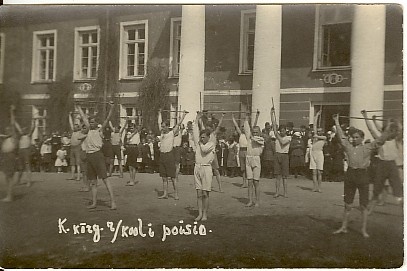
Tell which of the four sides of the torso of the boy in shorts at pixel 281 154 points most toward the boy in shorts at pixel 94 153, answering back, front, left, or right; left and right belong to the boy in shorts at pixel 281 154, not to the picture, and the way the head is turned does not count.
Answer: right

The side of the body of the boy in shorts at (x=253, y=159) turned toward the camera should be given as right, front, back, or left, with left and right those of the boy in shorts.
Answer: front

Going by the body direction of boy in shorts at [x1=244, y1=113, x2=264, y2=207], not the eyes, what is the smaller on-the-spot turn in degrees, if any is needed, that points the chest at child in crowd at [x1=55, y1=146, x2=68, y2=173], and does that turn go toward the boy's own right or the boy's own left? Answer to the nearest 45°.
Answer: approximately 90° to the boy's own right

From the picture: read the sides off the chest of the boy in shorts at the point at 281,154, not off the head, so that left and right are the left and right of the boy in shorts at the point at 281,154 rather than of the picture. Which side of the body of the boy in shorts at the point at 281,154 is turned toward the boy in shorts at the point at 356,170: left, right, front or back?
front

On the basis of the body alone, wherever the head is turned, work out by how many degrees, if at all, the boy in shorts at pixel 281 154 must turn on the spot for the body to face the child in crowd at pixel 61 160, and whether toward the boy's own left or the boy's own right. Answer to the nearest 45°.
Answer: approximately 90° to the boy's own right

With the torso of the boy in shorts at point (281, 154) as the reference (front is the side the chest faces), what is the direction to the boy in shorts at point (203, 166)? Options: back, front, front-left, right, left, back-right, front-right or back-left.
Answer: right

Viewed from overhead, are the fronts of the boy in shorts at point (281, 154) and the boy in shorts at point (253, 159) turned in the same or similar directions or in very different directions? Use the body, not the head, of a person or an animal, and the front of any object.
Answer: same or similar directions

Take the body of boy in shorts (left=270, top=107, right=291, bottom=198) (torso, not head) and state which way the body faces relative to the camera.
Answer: toward the camera

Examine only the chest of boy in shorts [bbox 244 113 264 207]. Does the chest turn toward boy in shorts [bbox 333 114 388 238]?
no

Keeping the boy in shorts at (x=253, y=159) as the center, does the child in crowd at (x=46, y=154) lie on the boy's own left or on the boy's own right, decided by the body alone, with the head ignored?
on the boy's own right

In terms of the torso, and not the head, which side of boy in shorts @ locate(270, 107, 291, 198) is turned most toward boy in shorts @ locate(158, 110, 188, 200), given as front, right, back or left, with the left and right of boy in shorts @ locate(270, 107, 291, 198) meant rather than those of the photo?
right

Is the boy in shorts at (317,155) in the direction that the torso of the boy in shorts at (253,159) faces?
no

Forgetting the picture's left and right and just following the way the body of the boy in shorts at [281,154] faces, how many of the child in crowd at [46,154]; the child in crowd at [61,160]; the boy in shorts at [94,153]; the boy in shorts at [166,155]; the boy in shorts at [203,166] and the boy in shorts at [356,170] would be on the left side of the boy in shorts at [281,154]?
1

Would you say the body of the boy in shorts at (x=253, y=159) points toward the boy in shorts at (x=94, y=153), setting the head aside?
no

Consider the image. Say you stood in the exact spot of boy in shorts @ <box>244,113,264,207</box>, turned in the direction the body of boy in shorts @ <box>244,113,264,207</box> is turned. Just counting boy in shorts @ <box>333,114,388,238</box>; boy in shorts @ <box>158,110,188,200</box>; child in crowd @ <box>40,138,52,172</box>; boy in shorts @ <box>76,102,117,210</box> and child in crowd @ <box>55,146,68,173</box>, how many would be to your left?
1
